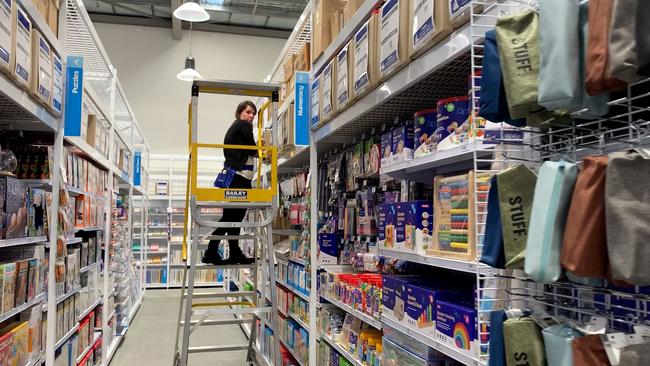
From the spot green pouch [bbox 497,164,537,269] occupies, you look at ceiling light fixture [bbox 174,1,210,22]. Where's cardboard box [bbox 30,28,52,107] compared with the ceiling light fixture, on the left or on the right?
left

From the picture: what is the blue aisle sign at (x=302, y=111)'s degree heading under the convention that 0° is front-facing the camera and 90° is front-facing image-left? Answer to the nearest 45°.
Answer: approximately 0°

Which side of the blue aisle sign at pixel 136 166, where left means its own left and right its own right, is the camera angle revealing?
front

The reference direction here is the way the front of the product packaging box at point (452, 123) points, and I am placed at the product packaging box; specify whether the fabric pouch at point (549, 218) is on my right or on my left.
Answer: on my left

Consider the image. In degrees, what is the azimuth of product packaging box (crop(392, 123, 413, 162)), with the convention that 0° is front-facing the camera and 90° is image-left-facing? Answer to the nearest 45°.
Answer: approximately 45°
